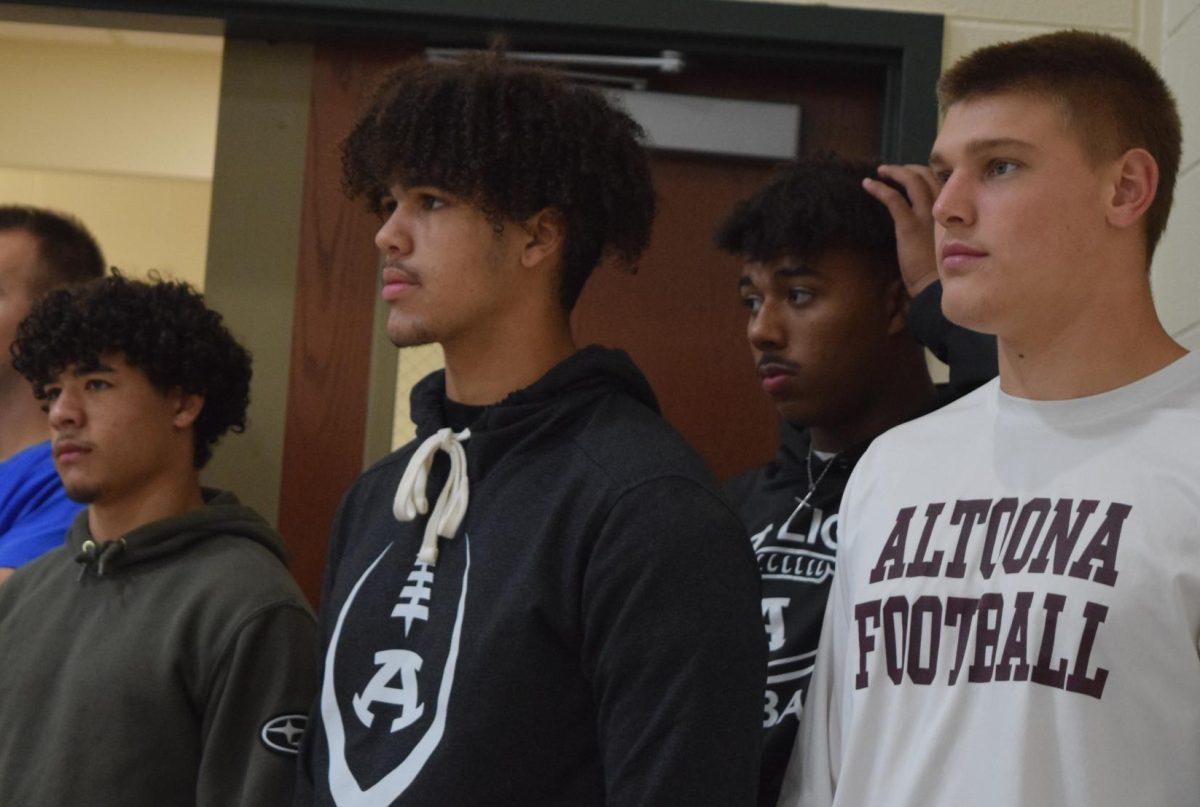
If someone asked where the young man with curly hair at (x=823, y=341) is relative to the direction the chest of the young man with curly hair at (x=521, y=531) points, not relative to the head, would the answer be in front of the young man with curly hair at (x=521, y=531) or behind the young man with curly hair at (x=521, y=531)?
behind

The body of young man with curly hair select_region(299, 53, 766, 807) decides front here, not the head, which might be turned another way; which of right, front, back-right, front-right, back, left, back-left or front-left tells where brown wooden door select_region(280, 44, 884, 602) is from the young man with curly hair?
back-right

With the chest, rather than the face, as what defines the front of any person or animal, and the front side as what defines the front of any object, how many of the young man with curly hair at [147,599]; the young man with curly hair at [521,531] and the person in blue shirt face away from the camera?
0

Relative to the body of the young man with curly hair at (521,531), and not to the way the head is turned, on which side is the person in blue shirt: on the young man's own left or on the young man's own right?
on the young man's own right

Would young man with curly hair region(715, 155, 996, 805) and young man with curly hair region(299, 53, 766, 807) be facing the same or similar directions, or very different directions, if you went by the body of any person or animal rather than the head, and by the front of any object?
same or similar directions

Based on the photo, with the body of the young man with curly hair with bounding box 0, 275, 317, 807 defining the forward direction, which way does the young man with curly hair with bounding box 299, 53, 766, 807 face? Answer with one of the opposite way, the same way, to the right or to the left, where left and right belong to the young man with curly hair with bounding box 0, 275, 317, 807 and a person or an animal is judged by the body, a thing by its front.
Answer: the same way

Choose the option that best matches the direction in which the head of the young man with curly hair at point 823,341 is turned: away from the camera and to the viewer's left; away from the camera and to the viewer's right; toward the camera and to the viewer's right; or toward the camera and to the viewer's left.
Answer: toward the camera and to the viewer's left

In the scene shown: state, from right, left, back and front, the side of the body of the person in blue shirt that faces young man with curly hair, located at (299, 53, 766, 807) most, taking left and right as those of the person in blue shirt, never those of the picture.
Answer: left

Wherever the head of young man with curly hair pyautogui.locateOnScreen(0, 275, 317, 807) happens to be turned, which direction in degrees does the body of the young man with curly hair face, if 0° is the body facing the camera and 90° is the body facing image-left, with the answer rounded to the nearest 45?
approximately 45°

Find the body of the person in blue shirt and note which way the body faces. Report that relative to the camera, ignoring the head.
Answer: to the viewer's left

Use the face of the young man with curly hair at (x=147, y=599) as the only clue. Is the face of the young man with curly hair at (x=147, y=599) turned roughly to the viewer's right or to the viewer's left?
to the viewer's left

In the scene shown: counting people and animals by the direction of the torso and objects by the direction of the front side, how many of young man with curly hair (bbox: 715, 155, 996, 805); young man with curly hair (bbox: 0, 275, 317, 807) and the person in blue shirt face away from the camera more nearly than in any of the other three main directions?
0

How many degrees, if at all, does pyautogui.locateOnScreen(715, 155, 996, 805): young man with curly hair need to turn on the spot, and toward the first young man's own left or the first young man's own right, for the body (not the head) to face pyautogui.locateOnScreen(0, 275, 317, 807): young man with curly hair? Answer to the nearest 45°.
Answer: approximately 45° to the first young man's own right

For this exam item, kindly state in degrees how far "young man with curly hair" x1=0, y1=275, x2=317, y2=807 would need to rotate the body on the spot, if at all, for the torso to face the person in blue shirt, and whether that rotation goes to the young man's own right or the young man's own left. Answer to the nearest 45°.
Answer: approximately 135° to the young man's own right

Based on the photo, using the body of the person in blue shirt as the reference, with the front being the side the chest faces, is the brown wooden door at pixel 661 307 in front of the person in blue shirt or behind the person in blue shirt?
behind
